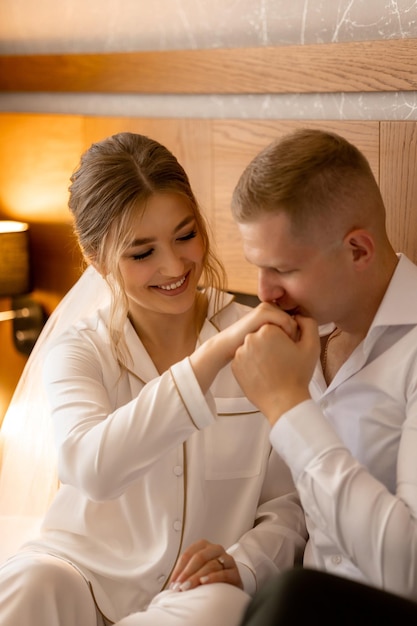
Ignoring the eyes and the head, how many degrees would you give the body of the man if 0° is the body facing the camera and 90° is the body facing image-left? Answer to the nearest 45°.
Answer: approximately 45°

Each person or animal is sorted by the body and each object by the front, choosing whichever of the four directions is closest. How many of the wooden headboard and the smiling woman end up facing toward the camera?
2

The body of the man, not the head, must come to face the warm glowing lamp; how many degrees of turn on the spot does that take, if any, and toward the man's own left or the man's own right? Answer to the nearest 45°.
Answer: approximately 90° to the man's own right

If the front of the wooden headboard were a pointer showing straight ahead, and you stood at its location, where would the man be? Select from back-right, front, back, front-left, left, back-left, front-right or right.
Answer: front

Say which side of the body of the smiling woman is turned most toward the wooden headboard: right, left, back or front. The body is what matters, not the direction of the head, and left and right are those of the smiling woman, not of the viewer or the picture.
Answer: back

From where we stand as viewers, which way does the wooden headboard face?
facing the viewer

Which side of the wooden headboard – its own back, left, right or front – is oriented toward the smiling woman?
front
